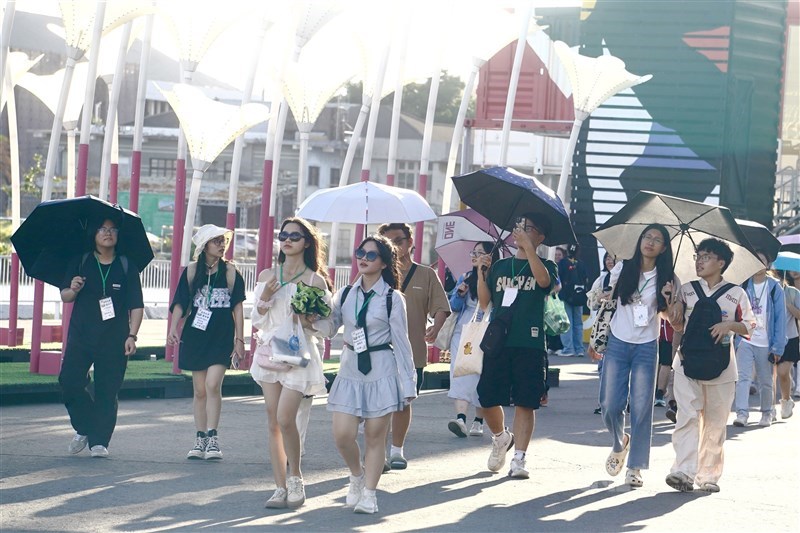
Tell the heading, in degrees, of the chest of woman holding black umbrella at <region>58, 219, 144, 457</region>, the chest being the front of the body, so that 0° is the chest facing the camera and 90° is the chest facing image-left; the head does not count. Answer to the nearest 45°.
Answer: approximately 0°

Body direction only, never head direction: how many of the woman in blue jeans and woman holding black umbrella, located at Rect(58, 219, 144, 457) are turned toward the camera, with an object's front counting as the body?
2

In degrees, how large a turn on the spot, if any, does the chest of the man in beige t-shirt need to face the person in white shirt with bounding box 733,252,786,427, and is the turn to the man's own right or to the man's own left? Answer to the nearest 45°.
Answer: approximately 135° to the man's own left

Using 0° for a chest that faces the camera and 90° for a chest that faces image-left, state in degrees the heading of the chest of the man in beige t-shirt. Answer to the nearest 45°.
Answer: approximately 0°

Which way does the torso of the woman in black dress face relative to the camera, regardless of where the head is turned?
toward the camera

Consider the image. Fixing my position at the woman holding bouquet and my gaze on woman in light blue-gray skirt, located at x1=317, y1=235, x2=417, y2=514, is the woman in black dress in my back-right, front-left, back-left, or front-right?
back-left

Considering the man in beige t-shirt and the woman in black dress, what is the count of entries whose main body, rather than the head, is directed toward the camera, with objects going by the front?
2

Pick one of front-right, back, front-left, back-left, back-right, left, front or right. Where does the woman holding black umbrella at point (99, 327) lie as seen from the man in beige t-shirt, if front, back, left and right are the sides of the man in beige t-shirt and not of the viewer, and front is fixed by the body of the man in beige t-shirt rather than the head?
right

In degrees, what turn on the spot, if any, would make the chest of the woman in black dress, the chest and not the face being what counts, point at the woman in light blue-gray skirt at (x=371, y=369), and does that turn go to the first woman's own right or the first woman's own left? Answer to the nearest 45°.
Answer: approximately 45° to the first woman's own left

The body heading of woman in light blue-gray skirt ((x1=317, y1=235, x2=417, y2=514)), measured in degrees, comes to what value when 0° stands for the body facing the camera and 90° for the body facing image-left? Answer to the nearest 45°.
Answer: approximately 45°

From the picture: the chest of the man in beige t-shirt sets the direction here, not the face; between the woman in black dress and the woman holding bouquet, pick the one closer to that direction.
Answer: the woman holding bouquet

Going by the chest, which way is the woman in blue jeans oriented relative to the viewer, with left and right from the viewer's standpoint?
facing the viewer

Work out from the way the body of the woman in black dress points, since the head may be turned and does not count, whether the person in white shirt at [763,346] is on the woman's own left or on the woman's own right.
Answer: on the woman's own left

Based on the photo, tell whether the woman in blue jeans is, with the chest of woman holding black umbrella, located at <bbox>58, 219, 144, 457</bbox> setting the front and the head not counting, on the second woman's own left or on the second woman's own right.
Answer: on the second woman's own left

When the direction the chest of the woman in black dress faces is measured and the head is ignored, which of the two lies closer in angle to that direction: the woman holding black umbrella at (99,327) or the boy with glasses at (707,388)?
the boy with glasses

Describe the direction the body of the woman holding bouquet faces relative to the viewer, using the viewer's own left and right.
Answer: facing the viewer and to the left of the viewer
